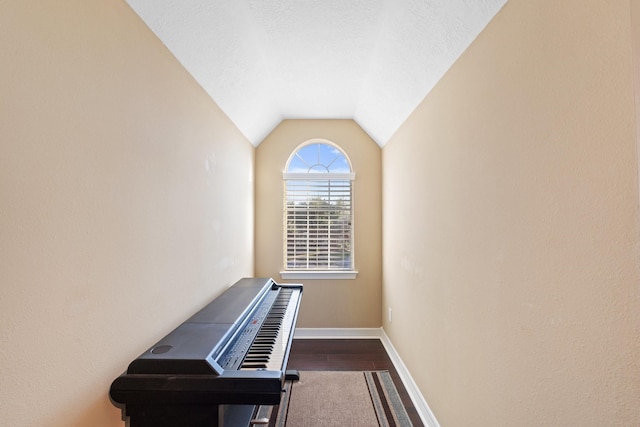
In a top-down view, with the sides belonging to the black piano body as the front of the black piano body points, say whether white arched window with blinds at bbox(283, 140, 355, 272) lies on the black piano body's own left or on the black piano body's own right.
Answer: on the black piano body's own left

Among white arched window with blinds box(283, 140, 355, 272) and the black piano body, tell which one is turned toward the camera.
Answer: the white arched window with blinds

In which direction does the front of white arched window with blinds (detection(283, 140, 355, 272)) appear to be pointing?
toward the camera

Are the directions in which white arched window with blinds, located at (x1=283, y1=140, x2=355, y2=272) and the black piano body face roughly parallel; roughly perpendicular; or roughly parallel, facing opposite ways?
roughly perpendicular

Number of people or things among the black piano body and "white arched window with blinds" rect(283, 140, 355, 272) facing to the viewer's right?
1

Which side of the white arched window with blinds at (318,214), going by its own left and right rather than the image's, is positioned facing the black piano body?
front

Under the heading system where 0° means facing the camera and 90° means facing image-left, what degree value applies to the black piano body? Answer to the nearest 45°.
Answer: approximately 270°
